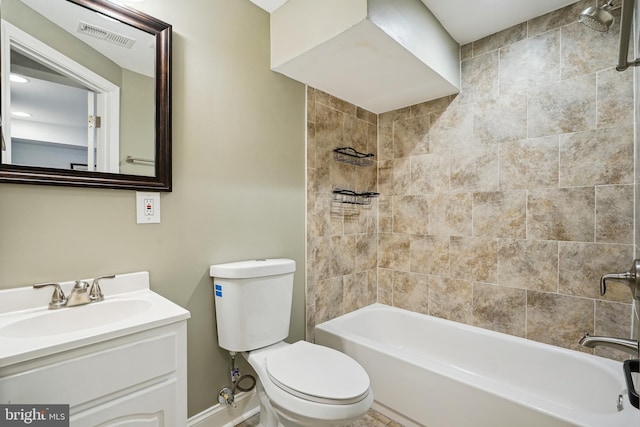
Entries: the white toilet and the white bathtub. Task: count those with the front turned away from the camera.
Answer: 0

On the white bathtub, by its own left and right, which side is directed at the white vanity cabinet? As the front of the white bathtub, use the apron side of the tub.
front

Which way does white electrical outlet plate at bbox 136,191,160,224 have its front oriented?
toward the camera

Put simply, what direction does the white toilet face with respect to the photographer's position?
facing the viewer and to the right of the viewer

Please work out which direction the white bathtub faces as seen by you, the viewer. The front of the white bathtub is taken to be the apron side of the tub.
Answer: facing the viewer and to the left of the viewer

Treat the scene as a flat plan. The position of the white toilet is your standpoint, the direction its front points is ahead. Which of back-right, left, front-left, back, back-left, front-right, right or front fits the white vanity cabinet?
right

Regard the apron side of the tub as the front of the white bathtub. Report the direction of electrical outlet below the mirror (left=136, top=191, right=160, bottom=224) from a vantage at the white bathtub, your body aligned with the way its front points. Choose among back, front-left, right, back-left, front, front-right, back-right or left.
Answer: front

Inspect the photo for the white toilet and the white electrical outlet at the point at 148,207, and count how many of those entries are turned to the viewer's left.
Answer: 0
